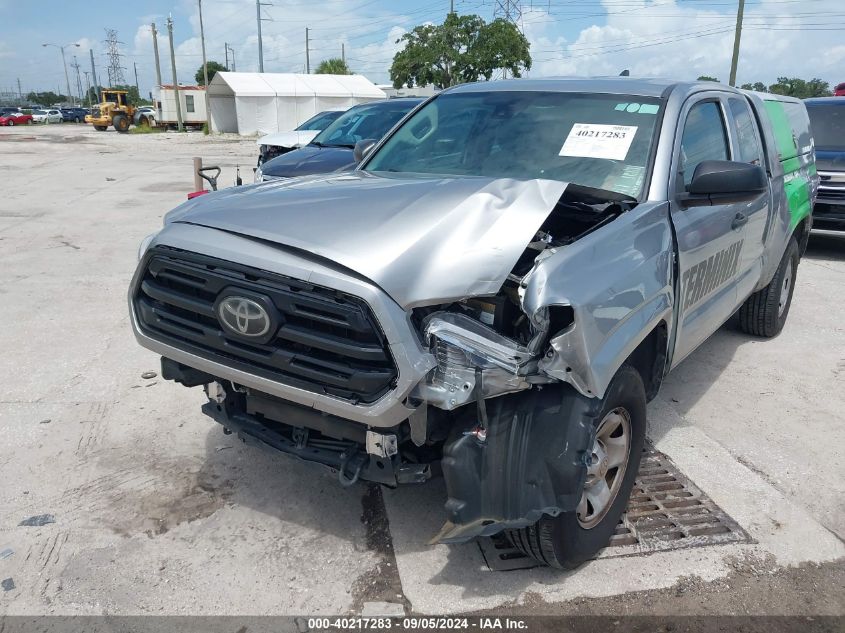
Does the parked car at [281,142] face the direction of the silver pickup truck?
no

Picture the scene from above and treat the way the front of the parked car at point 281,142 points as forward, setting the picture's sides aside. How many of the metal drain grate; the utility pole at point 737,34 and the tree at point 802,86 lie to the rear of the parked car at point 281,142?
2

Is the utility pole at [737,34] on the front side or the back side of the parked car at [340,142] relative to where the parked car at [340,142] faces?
on the back side

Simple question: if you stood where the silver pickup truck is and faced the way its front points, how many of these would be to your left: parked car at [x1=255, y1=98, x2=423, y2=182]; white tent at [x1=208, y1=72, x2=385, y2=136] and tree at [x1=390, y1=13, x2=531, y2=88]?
0

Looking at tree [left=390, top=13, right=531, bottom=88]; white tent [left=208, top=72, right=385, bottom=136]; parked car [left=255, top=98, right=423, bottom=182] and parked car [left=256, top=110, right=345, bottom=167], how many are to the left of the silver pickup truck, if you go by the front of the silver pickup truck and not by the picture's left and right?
0

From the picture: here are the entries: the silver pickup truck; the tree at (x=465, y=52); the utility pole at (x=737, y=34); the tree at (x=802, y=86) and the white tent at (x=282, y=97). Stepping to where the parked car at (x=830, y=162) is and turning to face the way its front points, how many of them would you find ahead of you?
1

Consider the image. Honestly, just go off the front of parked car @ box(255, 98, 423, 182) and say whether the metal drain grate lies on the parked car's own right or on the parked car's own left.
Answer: on the parked car's own left

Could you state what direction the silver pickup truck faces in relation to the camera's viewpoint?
facing the viewer and to the left of the viewer

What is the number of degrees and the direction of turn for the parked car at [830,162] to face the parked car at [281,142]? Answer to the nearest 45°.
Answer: approximately 90° to its right

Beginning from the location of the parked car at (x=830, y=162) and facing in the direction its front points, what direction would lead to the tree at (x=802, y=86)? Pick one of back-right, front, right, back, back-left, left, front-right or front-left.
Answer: back

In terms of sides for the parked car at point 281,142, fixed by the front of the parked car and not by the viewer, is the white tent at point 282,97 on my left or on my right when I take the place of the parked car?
on my right

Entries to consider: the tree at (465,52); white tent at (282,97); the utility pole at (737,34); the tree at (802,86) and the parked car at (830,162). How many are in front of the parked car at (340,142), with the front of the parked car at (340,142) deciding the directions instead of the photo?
0

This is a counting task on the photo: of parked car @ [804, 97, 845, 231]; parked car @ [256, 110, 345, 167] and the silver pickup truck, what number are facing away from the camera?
0

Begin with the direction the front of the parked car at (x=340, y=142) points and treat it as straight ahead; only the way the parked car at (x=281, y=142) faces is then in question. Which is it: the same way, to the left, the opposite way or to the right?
the same way

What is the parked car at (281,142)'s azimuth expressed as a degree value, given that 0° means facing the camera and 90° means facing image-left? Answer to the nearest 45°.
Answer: approximately 45°

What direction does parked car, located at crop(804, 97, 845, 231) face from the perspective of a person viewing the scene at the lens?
facing the viewer

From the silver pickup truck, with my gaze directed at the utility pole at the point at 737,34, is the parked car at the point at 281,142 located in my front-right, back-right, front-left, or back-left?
front-left

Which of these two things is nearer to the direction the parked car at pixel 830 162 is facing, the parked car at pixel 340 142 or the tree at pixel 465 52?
the parked car

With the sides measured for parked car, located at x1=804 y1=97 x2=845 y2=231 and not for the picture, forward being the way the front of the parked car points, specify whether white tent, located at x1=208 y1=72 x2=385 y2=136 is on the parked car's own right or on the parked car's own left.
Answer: on the parked car's own right
